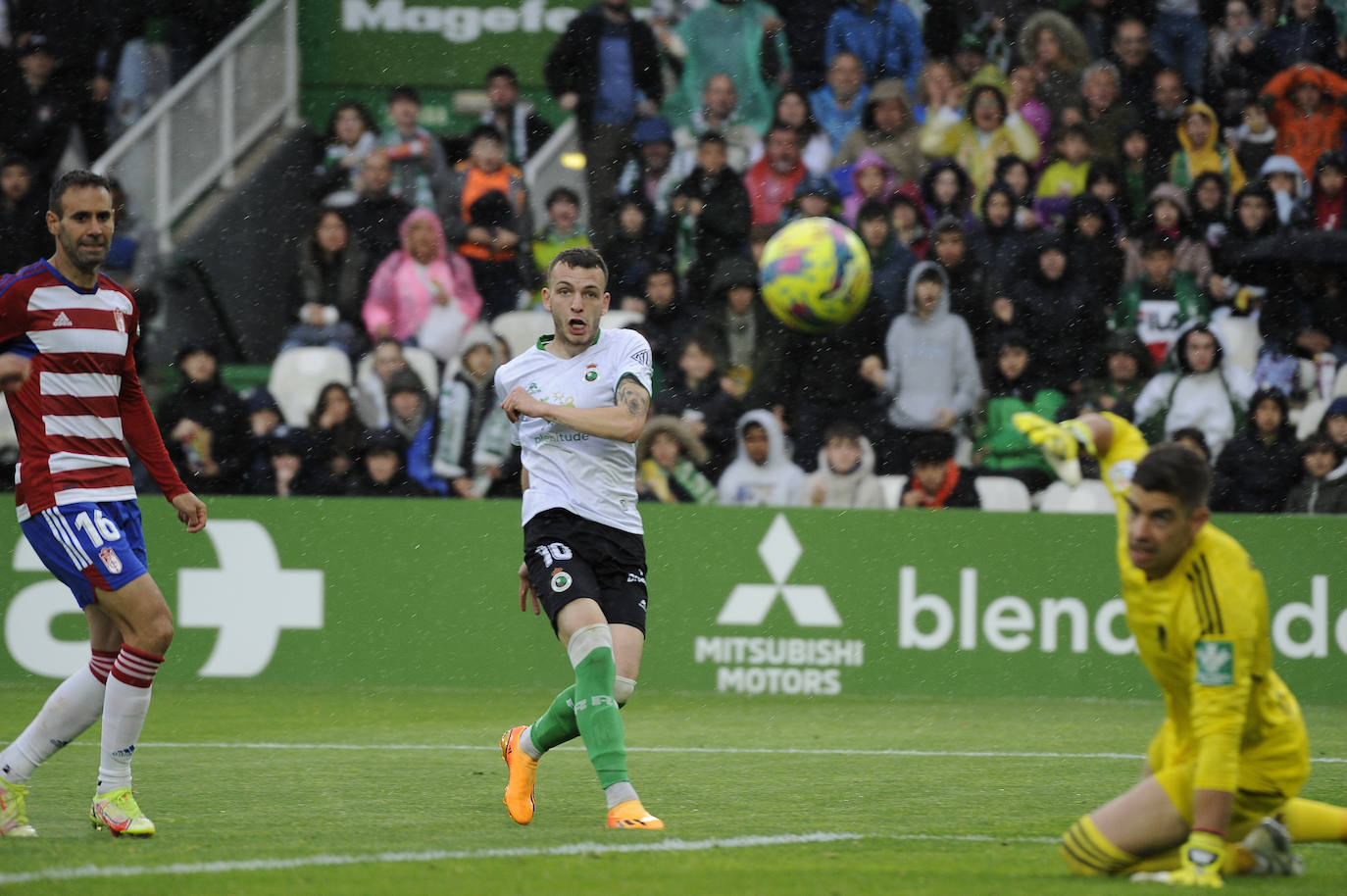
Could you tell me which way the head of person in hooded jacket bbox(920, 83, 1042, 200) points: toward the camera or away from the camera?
toward the camera

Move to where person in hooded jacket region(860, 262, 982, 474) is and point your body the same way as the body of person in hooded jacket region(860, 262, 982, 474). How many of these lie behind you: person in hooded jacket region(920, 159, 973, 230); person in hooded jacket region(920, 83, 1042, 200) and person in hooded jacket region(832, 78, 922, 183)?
3

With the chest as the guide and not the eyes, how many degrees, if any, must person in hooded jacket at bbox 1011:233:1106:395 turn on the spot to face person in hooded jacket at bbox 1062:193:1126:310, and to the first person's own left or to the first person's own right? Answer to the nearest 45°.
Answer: approximately 180°

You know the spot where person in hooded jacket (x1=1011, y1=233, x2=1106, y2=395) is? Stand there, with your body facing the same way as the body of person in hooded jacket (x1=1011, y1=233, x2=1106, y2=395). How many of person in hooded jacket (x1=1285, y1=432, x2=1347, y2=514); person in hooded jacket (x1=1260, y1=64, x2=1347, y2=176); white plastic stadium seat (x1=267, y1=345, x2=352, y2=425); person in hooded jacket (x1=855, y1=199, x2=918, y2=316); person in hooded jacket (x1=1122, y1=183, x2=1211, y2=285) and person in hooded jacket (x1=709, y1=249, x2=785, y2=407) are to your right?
3

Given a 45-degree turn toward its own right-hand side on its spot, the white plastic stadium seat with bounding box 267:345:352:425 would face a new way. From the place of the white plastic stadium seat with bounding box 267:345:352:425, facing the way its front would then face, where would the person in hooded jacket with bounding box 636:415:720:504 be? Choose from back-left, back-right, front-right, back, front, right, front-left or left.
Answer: left

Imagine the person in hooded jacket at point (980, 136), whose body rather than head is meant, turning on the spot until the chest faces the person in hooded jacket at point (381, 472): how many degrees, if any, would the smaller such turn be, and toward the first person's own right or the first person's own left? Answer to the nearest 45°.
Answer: approximately 45° to the first person's own right

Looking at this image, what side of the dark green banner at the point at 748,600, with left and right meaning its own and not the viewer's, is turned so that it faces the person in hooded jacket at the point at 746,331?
back

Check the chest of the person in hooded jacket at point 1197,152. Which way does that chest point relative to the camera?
toward the camera

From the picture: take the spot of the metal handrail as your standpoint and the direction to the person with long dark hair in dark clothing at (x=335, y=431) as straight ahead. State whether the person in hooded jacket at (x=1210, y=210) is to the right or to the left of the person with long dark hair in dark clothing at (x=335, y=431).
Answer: left

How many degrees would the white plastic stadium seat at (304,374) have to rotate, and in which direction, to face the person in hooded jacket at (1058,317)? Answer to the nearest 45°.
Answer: approximately 90° to its left

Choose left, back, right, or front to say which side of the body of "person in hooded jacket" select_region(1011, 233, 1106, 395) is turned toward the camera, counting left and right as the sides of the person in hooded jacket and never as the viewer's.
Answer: front

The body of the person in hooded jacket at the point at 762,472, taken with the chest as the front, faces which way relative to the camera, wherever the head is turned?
toward the camera

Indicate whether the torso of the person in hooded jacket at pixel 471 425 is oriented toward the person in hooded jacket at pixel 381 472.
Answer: no

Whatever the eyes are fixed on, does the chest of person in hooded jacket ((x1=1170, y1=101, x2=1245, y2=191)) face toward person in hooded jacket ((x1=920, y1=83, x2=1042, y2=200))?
no

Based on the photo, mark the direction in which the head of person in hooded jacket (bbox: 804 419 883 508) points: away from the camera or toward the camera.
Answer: toward the camera

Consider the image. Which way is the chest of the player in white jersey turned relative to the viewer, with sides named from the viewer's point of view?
facing the viewer
